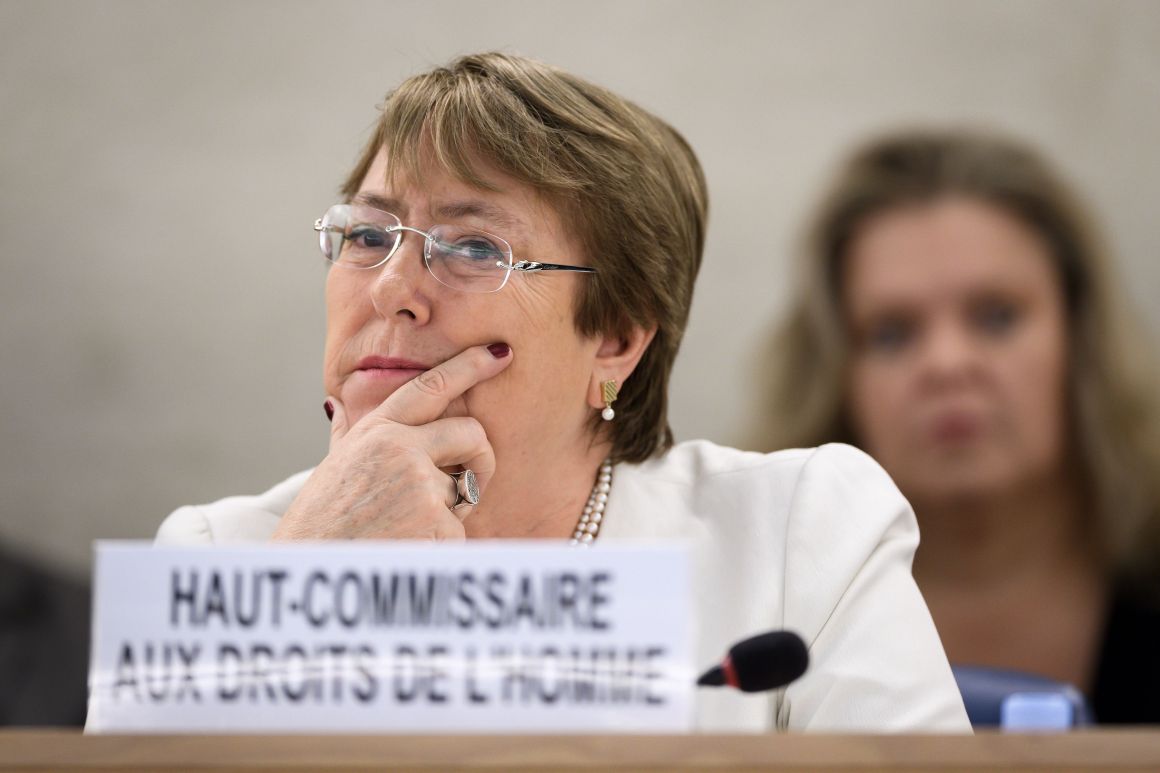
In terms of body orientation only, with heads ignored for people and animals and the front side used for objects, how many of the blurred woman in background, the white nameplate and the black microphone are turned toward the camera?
2

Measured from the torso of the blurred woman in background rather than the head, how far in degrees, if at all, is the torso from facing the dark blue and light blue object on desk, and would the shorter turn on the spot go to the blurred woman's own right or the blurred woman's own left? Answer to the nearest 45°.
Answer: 0° — they already face it

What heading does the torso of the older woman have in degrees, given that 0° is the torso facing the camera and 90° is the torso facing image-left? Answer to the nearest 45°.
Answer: approximately 45°

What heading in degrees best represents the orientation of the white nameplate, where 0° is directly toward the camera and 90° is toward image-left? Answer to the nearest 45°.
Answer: approximately 0°

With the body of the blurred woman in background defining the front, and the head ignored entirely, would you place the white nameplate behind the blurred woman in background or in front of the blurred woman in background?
in front

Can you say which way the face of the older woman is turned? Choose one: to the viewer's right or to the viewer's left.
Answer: to the viewer's left

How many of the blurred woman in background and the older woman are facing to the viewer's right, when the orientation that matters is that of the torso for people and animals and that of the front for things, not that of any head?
0

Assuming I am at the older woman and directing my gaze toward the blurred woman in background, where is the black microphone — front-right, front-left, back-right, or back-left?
back-right

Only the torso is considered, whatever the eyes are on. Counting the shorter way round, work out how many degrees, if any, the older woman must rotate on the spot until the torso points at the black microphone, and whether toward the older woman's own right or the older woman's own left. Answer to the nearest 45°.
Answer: approximately 45° to the older woman's own left
